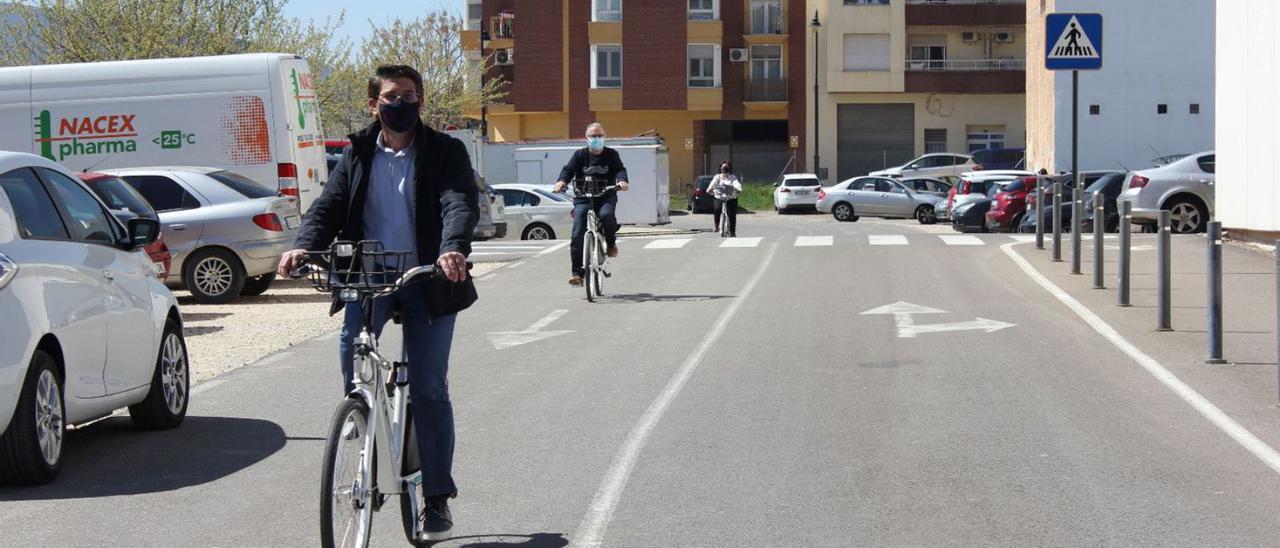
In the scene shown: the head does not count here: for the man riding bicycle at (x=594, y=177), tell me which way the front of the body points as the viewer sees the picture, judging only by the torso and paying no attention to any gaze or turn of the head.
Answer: toward the camera

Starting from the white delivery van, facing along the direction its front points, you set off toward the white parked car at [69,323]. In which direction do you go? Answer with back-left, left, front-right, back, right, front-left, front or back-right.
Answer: back-left

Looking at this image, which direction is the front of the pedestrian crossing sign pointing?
toward the camera

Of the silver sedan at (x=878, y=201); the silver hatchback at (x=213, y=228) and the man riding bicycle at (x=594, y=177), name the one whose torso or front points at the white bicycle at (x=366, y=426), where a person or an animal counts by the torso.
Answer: the man riding bicycle

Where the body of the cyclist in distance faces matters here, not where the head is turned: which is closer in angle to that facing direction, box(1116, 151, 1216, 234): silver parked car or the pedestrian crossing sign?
the pedestrian crossing sign

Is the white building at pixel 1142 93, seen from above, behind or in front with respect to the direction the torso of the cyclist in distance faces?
behind

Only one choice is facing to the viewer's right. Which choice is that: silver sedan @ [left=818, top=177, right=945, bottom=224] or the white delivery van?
the silver sedan

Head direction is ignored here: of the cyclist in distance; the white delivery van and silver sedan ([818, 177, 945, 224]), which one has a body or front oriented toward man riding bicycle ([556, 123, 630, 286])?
the cyclist in distance

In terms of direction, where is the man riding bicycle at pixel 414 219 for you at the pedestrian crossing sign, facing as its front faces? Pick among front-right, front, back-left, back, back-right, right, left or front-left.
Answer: front

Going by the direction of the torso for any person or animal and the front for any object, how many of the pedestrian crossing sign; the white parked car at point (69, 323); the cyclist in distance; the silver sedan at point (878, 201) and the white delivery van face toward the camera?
2

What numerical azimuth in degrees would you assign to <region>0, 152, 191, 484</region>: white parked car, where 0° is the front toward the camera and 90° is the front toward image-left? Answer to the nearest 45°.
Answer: approximately 225°

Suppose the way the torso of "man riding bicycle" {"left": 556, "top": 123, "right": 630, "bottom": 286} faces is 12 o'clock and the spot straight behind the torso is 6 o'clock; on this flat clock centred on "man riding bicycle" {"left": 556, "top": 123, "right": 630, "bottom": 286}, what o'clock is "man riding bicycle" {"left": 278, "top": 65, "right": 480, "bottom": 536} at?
"man riding bicycle" {"left": 278, "top": 65, "right": 480, "bottom": 536} is roughly at 12 o'clock from "man riding bicycle" {"left": 556, "top": 123, "right": 630, "bottom": 286}.

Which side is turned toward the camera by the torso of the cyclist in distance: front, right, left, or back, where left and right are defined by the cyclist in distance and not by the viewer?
front

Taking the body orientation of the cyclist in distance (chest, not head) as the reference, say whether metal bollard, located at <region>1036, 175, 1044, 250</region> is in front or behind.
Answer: in front

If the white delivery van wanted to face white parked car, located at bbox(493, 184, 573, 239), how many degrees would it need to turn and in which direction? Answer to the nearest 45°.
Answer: approximately 90° to its right

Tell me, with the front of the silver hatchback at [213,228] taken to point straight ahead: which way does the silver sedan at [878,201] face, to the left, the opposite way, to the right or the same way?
the opposite way
